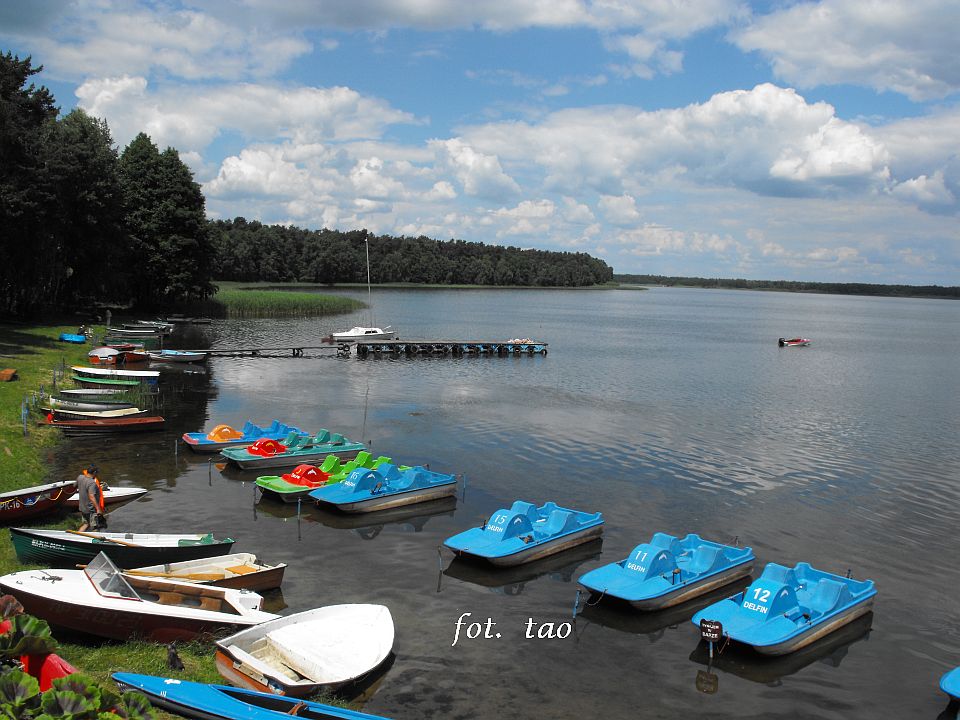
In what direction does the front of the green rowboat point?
to the viewer's left

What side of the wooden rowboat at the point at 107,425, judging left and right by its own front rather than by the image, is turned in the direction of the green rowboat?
left

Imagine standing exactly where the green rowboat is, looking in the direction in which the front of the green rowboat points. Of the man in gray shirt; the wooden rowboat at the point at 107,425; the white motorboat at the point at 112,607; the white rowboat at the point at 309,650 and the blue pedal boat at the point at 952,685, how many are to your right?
2
